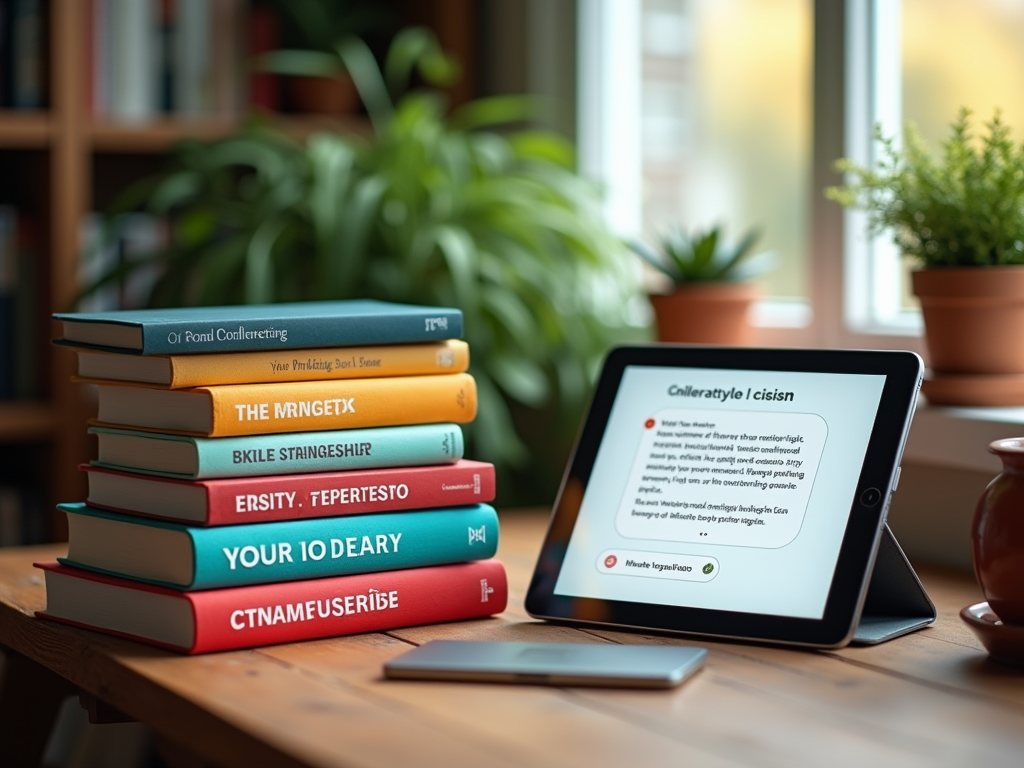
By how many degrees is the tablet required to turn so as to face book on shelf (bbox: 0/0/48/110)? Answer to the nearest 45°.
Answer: approximately 90° to its right

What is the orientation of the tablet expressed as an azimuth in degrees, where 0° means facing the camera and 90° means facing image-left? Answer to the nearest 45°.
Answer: approximately 45°

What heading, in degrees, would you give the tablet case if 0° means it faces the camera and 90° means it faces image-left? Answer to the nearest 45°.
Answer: approximately 45°

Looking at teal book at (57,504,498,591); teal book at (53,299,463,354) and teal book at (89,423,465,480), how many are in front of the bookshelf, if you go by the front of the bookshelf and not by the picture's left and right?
3

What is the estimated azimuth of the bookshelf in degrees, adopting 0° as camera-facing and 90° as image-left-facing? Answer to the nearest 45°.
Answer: approximately 0°

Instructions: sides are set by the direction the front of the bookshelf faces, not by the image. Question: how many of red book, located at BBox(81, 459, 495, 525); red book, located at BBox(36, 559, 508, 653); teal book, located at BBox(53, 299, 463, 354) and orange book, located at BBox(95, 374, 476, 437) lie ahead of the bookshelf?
4

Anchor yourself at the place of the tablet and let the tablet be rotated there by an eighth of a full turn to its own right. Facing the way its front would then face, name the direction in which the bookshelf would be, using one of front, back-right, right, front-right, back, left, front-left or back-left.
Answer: front-right

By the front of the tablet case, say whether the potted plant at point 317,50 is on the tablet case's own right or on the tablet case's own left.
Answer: on the tablet case's own right

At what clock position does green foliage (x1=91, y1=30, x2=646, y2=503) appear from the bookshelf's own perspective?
The green foliage is roughly at 10 o'clock from the bookshelf.
